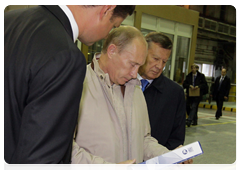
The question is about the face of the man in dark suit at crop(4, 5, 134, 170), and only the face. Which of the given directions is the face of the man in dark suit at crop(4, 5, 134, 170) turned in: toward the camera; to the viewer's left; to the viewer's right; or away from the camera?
to the viewer's right

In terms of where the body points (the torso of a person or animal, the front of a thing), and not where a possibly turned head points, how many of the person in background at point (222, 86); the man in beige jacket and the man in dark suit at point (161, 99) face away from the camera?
0

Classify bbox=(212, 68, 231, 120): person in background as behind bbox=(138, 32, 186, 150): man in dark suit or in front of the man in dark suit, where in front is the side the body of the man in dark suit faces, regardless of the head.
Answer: behind

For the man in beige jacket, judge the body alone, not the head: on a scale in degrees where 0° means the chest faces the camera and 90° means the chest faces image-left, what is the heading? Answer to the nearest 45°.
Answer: approximately 315°

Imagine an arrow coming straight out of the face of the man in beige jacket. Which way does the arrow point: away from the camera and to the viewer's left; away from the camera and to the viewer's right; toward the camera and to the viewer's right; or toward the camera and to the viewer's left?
toward the camera and to the viewer's right

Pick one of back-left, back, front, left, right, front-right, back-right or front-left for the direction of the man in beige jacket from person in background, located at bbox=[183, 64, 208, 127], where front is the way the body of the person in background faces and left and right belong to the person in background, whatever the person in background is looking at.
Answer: front

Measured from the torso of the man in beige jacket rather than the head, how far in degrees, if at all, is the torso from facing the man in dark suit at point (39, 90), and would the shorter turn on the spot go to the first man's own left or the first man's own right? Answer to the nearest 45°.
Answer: approximately 45° to the first man's own right

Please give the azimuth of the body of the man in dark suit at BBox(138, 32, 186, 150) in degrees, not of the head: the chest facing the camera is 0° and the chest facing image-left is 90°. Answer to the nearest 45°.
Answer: approximately 45°

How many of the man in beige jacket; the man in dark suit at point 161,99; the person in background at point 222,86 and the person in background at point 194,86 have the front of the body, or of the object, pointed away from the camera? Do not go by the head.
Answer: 0

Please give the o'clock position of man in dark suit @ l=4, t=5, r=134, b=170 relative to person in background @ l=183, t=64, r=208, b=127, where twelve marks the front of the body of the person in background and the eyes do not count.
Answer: The man in dark suit is roughly at 12 o'clock from the person in background.

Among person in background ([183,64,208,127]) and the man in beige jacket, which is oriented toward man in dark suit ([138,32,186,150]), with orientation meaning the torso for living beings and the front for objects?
the person in background

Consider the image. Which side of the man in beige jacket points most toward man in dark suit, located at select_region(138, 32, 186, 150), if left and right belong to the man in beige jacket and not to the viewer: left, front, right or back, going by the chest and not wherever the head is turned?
left

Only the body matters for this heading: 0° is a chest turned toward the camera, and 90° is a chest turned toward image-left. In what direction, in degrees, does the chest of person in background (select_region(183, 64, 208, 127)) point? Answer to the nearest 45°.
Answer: approximately 0°

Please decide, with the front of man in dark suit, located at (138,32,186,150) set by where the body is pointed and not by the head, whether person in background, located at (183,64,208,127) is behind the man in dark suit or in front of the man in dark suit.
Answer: behind

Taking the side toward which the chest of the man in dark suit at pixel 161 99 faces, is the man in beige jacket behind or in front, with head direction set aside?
in front
